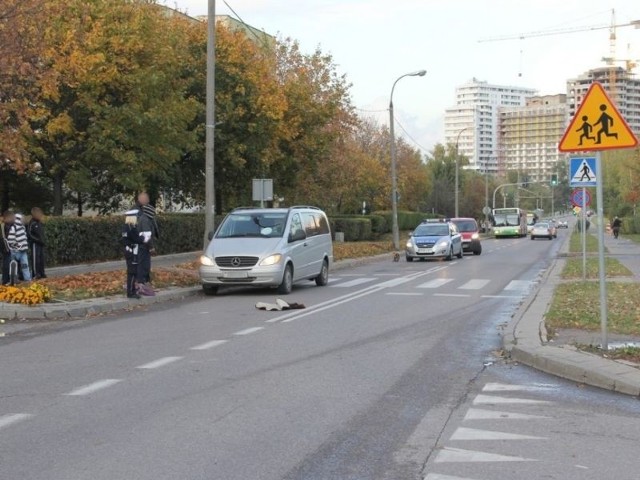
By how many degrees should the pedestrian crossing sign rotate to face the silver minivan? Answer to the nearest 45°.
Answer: approximately 90° to its right

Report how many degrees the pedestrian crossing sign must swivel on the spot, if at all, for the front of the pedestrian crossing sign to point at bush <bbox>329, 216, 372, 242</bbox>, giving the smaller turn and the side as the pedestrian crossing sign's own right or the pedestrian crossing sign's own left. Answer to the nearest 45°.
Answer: approximately 135° to the pedestrian crossing sign's own right

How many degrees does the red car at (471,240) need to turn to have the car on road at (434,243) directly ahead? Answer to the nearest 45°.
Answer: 0° — it already faces it

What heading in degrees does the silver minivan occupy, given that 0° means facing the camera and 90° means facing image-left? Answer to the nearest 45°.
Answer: approximately 45°

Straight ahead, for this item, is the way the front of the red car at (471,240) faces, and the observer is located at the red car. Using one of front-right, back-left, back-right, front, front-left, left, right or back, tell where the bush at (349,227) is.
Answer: back-right

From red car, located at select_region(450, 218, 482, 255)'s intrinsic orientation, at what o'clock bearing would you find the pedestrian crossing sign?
The pedestrian crossing sign is roughly at 12 o'clock from the red car.

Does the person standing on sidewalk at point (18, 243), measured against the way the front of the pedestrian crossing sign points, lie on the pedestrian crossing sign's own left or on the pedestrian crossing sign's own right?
on the pedestrian crossing sign's own right

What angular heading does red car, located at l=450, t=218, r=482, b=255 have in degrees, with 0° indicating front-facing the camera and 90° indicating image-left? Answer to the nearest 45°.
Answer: approximately 0°

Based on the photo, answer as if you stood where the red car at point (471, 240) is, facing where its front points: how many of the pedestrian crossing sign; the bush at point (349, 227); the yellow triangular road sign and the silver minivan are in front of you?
3

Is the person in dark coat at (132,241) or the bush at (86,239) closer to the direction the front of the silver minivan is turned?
the person in dark coat
